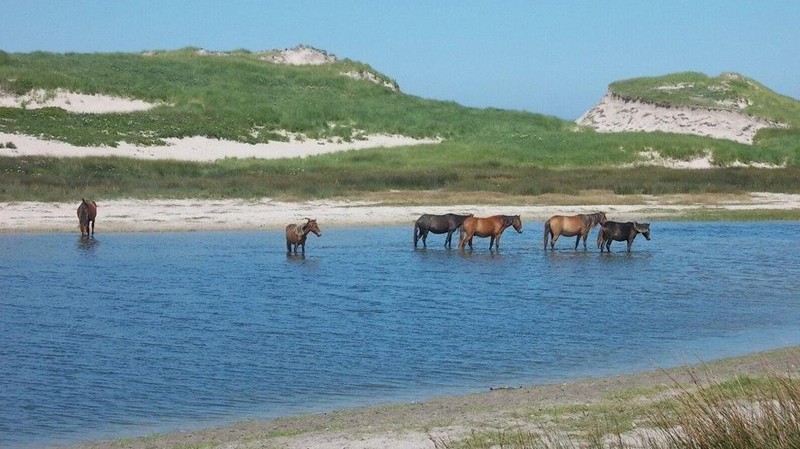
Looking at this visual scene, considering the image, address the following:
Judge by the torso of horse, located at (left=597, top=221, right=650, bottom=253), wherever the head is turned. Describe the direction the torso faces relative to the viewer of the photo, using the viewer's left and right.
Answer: facing to the right of the viewer

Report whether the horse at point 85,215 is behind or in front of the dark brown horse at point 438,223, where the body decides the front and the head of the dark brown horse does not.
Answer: behind

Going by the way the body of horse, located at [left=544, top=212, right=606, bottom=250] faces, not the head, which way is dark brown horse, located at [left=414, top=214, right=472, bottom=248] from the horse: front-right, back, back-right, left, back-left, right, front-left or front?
back

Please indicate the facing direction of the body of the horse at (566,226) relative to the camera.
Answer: to the viewer's right

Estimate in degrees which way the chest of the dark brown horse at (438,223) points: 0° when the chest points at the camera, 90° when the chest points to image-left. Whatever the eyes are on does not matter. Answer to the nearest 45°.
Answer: approximately 270°

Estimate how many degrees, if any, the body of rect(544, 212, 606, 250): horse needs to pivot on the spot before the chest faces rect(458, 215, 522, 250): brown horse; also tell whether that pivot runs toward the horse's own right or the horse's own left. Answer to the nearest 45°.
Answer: approximately 180°

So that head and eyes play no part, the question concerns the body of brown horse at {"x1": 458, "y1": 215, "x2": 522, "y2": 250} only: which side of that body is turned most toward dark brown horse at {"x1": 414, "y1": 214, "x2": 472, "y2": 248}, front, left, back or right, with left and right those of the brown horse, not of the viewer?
back

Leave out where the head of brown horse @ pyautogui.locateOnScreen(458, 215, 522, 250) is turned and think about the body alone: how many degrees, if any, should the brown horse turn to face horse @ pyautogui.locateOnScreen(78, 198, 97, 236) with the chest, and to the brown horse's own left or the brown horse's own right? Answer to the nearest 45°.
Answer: approximately 180°

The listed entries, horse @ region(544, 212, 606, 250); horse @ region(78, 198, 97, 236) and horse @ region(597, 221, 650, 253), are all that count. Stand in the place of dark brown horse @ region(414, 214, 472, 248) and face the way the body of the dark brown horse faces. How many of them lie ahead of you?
2

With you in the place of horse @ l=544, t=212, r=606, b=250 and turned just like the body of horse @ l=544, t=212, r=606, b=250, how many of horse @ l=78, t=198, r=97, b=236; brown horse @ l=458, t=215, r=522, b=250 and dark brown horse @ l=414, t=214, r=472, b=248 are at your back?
3

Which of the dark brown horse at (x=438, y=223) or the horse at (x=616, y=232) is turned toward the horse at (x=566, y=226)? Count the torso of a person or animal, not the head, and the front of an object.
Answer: the dark brown horse

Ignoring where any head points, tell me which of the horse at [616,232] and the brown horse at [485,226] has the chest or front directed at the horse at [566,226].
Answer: the brown horse

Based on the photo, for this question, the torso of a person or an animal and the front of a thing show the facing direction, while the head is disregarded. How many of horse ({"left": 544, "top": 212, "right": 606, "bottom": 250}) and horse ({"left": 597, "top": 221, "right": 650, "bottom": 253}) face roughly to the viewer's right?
2

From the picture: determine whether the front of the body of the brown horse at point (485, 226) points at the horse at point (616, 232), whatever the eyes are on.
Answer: yes

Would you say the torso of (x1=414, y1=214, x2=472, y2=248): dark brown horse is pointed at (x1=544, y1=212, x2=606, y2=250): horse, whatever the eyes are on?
yes
